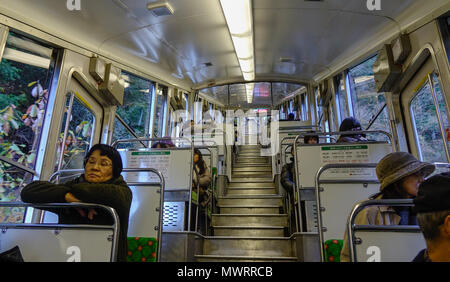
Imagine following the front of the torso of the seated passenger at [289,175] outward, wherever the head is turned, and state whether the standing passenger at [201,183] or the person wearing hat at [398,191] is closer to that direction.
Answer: the person wearing hat

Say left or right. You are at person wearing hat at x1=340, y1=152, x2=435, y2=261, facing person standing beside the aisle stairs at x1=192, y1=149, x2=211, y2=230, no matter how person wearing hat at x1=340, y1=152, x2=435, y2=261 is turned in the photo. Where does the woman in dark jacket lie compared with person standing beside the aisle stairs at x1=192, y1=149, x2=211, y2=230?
left

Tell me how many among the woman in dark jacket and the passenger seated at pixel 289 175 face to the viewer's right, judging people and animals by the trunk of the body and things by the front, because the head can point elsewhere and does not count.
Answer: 0

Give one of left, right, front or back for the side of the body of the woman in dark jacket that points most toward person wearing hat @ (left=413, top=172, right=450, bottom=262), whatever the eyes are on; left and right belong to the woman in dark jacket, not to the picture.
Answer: left

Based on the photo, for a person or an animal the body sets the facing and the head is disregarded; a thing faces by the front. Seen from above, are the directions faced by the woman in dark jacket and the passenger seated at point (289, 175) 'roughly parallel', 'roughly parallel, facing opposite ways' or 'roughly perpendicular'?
roughly parallel

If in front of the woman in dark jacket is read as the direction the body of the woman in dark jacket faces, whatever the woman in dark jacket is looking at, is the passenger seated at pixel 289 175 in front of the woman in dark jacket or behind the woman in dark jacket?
behind

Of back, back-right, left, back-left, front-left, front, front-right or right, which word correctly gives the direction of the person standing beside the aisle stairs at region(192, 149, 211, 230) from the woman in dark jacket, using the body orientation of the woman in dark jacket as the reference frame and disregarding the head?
back

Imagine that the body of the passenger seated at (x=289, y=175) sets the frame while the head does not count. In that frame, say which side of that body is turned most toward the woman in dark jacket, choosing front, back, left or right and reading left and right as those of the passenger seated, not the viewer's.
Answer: front

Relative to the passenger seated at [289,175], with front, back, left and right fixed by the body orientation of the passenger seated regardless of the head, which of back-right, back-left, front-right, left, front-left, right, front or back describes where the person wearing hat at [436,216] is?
front

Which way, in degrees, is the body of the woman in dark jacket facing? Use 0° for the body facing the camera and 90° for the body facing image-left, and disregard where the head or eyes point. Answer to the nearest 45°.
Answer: approximately 45°

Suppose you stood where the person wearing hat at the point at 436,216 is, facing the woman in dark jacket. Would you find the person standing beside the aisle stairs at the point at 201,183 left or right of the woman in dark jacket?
right

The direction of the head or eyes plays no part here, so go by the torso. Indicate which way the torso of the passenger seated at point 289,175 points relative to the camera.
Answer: toward the camera
